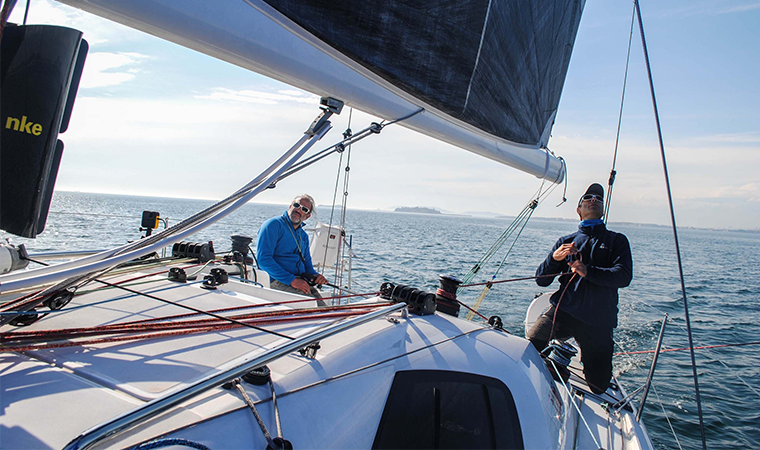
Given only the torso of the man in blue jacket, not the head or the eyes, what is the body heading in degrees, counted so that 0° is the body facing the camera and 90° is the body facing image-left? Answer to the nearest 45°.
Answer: approximately 315°

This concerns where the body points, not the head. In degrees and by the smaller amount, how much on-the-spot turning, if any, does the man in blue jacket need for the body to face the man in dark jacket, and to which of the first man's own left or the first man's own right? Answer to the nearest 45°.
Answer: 0° — they already face them

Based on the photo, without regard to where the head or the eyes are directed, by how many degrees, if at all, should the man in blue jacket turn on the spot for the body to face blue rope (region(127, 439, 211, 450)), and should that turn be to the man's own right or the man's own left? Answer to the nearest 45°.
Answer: approximately 45° to the man's own right
